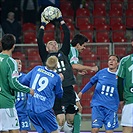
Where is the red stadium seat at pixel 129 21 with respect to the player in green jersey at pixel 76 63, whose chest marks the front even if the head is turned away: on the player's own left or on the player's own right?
on the player's own left

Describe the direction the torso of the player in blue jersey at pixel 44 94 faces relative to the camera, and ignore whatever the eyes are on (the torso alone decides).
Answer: away from the camera

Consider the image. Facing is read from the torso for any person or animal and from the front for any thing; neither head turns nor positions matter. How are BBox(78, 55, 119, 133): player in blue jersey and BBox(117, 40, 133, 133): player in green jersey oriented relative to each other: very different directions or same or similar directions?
very different directions
